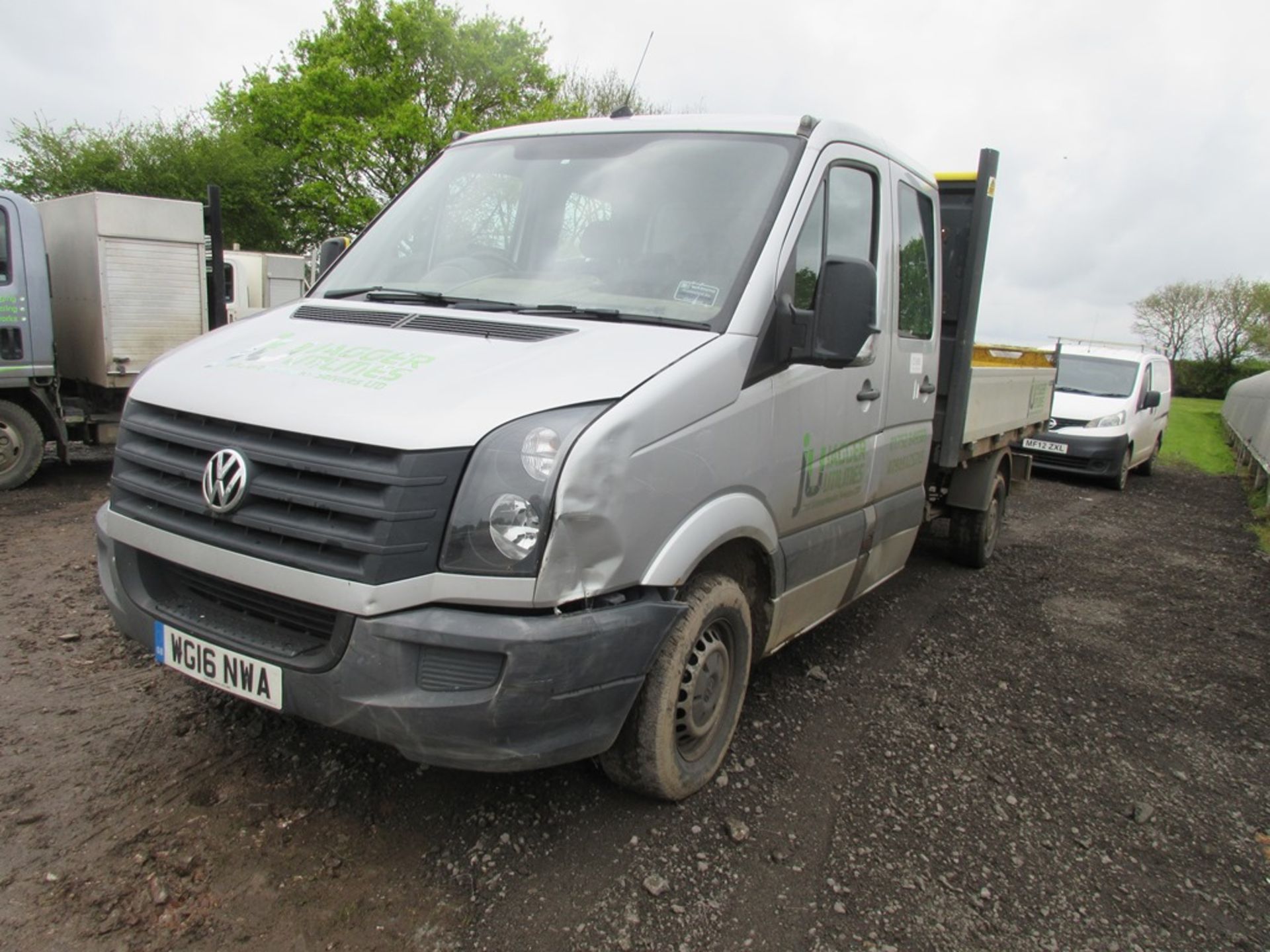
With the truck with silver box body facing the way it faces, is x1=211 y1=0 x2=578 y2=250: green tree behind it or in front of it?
behind

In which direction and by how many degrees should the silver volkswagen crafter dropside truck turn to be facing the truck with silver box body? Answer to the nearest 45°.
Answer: approximately 90° to its right

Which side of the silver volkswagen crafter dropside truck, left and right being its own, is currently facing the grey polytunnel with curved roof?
back

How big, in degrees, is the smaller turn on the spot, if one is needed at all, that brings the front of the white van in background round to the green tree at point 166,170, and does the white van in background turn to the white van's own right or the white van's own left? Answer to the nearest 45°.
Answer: approximately 45° to the white van's own right

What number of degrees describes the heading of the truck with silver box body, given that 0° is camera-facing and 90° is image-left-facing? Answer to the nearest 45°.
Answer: approximately 45°

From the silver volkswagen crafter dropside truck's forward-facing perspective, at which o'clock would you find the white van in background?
The white van in background is roughly at 6 o'clock from the silver volkswagen crafter dropside truck.
